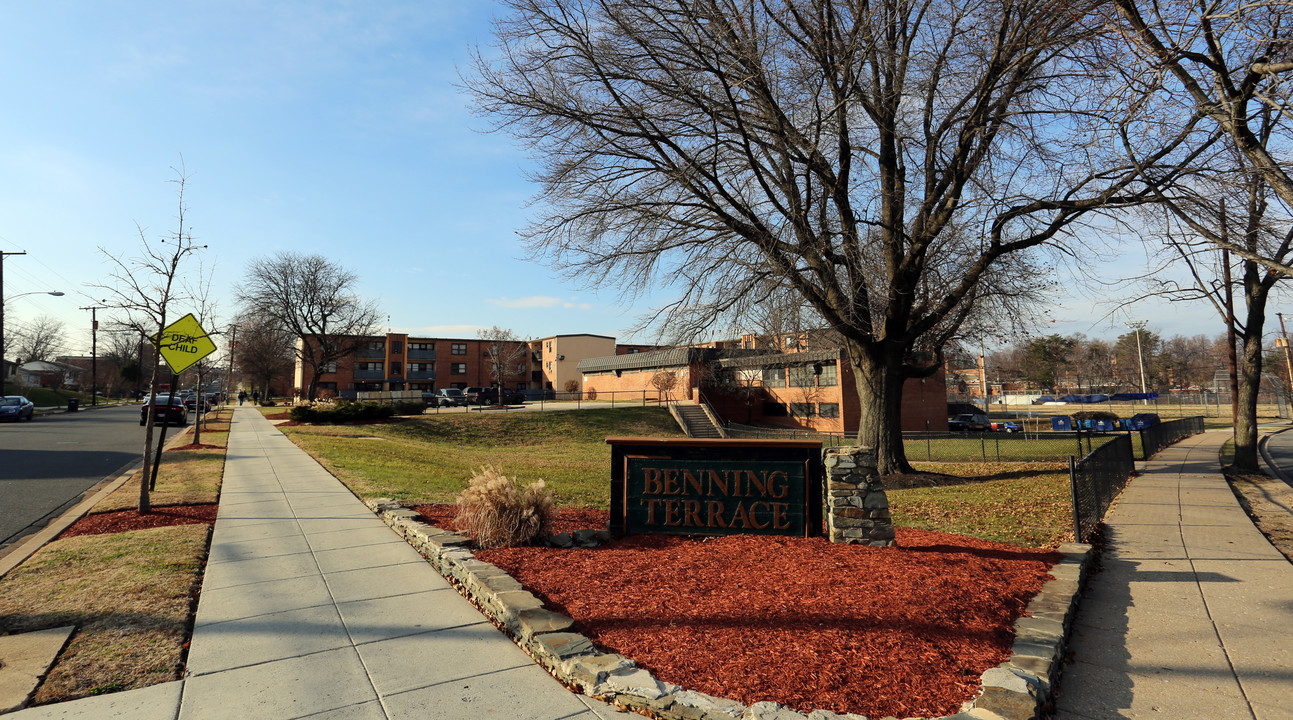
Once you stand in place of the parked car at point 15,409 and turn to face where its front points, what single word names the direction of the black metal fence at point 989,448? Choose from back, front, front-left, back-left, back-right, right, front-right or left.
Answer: left

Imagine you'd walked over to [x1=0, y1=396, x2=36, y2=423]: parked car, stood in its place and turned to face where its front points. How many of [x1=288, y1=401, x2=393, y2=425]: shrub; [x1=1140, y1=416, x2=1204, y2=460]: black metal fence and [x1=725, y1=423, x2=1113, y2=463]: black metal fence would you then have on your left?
3

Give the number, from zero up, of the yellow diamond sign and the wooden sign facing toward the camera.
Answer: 2

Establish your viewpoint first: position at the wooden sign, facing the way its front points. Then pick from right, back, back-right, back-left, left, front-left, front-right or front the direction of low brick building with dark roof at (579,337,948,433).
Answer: back

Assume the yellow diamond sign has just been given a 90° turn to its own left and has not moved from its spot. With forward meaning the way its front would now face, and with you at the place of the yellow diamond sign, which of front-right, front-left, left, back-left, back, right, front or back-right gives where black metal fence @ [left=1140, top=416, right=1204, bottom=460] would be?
front

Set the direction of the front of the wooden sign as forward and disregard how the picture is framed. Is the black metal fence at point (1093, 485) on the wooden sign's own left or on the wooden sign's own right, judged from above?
on the wooden sign's own left

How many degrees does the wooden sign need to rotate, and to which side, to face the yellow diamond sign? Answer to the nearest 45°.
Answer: approximately 90° to its right

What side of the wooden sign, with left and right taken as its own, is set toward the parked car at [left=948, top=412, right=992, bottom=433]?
back

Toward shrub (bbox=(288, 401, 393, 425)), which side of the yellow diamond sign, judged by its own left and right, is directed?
back

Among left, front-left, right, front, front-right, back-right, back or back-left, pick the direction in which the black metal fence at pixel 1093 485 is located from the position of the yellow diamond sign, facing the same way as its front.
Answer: front-left

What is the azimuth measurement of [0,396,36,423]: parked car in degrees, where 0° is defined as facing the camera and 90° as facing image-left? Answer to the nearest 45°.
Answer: approximately 45°

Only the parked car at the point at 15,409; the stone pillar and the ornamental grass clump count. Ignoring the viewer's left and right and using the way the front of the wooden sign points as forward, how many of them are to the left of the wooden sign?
1

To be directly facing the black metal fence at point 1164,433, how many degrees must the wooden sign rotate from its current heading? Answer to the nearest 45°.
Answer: approximately 135° to its left

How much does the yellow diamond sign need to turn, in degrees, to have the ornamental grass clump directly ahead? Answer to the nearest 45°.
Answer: approximately 45° to its left
